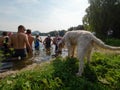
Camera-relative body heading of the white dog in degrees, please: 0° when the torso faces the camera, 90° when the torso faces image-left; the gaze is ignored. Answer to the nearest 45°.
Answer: approximately 135°

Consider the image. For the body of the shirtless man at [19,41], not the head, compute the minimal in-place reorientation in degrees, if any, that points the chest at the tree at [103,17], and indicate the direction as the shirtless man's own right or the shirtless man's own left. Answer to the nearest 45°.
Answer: approximately 45° to the shirtless man's own right

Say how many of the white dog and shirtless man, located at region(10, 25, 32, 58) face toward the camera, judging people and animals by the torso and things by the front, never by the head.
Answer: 0

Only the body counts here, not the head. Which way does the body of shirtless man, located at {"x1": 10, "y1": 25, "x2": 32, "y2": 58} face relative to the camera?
away from the camera

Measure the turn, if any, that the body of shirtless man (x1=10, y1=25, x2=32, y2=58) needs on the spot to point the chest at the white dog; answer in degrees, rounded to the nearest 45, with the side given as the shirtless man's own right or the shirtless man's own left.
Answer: approximately 135° to the shirtless man's own right

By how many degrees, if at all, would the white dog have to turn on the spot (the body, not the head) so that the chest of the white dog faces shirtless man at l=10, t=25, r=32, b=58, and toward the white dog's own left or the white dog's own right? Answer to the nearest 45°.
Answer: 0° — it already faces them
